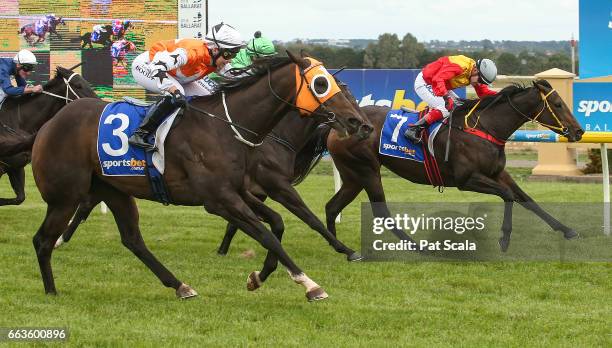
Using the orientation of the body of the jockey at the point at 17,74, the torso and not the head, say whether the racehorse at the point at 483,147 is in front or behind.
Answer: in front

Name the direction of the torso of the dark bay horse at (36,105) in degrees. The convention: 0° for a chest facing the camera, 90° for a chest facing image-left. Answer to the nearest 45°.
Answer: approximately 270°

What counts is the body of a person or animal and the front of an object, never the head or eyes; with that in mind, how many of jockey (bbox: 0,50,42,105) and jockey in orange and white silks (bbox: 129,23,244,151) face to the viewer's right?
2

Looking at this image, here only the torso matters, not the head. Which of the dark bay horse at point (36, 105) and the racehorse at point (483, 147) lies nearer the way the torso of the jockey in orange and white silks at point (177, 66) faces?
the racehorse

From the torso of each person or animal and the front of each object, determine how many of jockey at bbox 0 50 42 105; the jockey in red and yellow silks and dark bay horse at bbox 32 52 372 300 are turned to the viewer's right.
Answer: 3

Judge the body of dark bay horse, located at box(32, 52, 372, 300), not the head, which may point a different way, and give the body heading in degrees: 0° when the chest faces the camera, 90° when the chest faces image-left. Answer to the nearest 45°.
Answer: approximately 270°

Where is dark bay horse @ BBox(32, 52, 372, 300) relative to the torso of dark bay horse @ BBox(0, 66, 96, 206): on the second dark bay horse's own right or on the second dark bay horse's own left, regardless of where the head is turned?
on the second dark bay horse's own right

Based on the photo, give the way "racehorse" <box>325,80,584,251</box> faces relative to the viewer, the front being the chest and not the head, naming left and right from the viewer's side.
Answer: facing to the right of the viewer

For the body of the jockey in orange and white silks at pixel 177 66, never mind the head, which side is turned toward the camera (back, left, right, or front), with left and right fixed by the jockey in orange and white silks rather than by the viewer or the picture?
right

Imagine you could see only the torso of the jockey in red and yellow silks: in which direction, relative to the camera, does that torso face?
to the viewer's right

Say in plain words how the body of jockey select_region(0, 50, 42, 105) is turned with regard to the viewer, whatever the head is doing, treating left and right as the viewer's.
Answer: facing to the right of the viewer

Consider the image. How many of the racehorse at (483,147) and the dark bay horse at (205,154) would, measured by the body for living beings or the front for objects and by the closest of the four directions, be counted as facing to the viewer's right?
2
